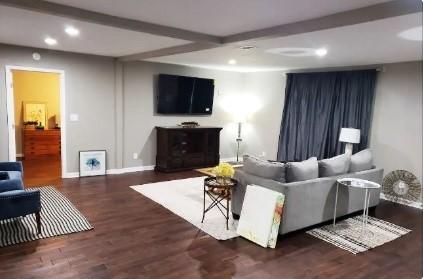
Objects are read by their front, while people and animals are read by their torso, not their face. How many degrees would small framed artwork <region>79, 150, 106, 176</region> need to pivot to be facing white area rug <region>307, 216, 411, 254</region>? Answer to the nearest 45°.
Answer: approximately 45° to its left

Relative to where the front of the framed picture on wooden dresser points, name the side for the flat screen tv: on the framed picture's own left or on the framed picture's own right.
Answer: on the framed picture's own left

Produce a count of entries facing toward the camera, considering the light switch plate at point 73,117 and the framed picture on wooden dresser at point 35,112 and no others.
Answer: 2

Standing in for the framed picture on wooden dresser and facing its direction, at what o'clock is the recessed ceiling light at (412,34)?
The recessed ceiling light is roughly at 11 o'clock from the framed picture on wooden dresser.

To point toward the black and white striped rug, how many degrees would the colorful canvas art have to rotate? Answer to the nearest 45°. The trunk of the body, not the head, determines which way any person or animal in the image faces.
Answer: approximately 45° to its right

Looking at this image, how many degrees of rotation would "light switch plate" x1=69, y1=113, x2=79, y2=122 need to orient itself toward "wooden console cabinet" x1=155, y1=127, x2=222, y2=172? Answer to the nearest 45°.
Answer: approximately 90° to its left

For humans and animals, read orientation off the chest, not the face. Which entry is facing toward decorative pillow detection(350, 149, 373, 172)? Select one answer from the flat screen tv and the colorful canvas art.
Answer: the flat screen tv

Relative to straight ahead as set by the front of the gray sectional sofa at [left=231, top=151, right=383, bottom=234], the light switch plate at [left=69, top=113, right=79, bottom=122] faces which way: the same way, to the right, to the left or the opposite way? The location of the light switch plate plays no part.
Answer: the opposite way

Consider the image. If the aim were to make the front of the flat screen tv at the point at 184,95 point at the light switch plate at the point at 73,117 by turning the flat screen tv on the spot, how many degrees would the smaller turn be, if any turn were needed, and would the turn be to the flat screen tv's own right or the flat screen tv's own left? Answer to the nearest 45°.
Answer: approximately 90° to the flat screen tv's own right
